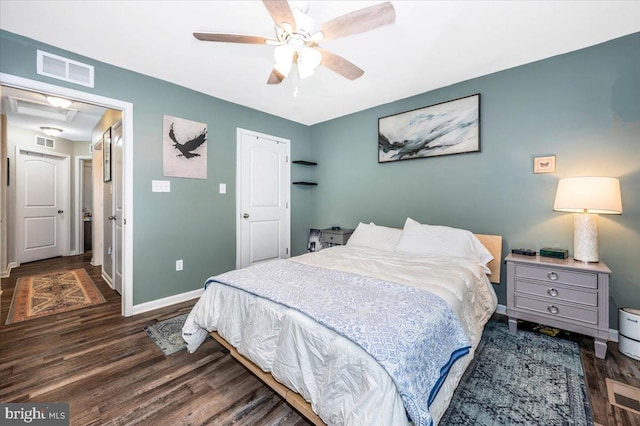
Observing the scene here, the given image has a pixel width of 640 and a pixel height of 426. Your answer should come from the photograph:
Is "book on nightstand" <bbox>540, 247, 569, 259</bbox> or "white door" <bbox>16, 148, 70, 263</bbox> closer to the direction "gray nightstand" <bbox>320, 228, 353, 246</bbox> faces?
the white door

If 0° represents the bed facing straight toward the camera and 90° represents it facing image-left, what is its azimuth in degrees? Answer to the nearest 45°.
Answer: approximately 45°

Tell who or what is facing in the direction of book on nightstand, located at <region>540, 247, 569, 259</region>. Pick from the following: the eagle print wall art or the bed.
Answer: the eagle print wall art

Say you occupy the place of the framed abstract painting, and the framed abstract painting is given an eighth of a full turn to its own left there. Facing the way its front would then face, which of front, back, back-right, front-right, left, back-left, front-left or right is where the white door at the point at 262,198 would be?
right

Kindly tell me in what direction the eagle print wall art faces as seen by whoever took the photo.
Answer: facing the viewer and to the right of the viewer

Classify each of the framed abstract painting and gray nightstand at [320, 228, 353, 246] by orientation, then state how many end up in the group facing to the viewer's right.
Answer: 0

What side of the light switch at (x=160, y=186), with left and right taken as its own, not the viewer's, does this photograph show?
front

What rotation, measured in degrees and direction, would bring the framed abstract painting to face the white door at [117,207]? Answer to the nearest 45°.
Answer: approximately 45° to its right

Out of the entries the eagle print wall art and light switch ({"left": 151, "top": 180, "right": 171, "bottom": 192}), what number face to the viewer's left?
0

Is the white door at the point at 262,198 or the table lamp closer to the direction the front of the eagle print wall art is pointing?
the table lamp

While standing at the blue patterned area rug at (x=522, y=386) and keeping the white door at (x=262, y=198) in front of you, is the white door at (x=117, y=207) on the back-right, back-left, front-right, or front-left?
front-left

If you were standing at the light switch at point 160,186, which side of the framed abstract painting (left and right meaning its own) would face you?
front

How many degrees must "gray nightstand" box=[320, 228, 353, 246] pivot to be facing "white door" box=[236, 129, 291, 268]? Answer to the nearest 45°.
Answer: approximately 45° to its right

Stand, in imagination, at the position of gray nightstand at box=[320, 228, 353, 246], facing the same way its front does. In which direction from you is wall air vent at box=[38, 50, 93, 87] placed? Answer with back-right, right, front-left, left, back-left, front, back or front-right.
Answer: front

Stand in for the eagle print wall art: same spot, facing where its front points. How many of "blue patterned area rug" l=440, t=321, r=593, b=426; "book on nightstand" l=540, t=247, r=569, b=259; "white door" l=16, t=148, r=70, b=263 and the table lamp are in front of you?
3

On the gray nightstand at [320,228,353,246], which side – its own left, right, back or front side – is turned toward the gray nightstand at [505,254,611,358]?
left

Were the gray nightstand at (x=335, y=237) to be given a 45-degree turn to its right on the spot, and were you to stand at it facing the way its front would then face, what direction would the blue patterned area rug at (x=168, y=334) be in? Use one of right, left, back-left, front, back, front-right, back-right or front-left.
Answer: front-left
